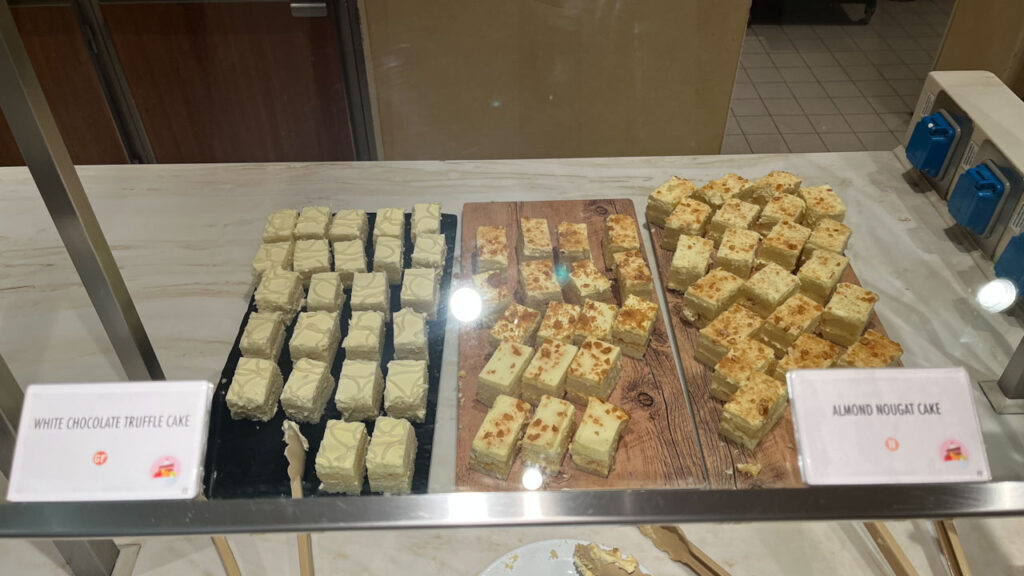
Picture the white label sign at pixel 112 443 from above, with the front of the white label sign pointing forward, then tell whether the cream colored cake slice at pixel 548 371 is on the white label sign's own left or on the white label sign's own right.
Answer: on the white label sign's own left

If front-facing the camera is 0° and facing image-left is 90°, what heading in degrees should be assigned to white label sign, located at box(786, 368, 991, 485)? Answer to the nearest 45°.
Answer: approximately 0°

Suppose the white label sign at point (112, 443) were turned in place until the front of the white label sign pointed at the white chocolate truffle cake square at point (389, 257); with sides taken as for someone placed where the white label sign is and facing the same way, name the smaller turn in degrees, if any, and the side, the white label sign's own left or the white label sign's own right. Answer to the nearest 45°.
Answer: approximately 135° to the white label sign's own left

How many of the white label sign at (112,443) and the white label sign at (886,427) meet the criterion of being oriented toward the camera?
2

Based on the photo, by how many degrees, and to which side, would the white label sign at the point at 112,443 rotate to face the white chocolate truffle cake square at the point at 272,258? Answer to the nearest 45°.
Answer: approximately 135° to its left

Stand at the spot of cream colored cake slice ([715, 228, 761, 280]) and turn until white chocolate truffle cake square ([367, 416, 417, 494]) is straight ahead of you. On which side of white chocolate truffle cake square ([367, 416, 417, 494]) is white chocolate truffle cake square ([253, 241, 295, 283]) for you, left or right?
right

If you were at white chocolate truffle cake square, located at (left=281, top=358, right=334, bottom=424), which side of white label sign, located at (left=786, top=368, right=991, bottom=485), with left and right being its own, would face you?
right

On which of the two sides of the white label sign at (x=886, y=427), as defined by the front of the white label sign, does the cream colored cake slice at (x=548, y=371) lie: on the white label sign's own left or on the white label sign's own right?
on the white label sign's own right

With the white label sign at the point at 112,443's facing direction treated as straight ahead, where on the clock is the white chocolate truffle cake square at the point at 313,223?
The white chocolate truffle cake square is roughly at 7 o'clock from the white label sign.

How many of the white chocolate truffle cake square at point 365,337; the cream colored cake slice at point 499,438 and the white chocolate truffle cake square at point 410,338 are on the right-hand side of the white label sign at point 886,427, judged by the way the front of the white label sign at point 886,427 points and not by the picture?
3

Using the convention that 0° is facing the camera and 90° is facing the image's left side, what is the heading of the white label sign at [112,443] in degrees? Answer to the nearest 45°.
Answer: approximately 0°

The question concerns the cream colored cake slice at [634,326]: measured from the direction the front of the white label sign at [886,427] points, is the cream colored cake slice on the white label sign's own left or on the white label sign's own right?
on the white label sign's own right

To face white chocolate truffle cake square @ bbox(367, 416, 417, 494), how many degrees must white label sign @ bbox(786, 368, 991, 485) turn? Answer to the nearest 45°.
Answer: approximately 90° to its right

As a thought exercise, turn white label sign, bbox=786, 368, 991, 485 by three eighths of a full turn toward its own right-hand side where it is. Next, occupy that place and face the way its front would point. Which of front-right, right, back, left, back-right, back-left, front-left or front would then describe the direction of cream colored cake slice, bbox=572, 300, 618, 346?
front
